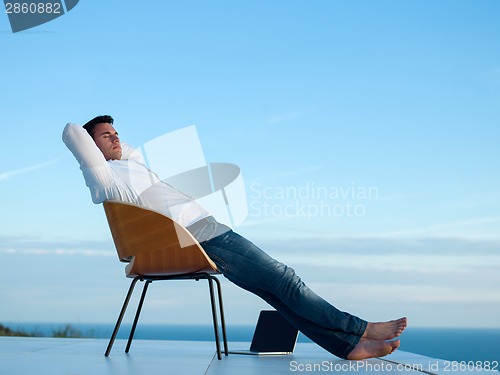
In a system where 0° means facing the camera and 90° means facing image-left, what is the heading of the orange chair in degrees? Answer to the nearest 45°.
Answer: approximately 270°

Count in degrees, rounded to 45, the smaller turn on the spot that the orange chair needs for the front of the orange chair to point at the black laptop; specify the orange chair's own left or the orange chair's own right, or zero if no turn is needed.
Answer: approximately 45° to the orange chair's own left

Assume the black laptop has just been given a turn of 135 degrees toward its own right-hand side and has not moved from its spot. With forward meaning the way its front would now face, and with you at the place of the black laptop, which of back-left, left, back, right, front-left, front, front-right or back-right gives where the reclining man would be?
back

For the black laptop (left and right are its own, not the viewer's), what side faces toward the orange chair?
front

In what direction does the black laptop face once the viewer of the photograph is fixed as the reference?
facing the viewer and to the left of the viewer

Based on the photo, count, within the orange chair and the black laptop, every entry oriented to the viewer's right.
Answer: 1
